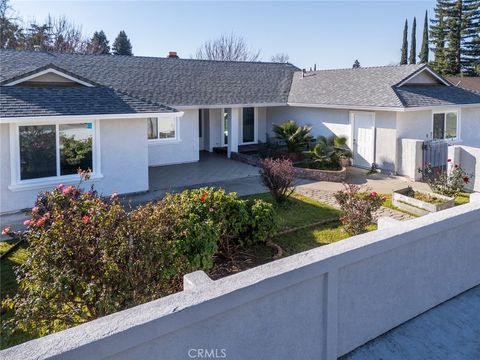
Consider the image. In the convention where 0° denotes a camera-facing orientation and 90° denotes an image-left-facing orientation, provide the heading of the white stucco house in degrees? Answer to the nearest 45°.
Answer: approximately 315°

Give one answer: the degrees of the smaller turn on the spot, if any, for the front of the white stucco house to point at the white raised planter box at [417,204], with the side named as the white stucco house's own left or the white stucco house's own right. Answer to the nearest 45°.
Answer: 0° — it already faces it

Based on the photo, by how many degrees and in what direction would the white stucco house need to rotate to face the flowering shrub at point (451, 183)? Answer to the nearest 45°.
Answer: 0° — it already faces it
